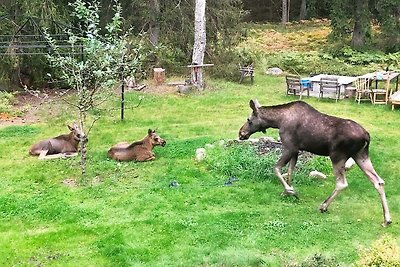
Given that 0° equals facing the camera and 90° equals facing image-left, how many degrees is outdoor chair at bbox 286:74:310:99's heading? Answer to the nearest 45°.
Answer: approximately 225°

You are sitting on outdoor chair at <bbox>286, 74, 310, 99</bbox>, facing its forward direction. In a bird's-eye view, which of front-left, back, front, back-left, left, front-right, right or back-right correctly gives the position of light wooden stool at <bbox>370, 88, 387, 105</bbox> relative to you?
front-right

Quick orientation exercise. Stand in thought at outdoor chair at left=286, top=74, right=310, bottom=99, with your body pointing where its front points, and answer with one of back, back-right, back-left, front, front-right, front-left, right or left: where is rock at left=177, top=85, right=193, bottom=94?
back-left

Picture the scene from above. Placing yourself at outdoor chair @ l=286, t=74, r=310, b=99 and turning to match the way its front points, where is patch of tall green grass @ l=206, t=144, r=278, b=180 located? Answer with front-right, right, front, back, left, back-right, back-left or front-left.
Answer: back-right

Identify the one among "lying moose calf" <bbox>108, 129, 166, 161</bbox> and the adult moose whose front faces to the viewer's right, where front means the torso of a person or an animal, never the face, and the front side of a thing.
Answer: the lying moose calf

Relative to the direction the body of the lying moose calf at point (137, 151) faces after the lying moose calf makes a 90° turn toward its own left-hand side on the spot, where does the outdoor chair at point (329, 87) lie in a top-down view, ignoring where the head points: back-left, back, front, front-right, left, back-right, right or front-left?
front-right

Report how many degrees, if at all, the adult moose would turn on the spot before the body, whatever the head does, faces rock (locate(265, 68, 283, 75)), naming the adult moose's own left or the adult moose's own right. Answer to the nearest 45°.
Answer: approximately 90° to the adult moose's own right

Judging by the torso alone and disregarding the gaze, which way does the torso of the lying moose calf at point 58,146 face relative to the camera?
to the viewer's right

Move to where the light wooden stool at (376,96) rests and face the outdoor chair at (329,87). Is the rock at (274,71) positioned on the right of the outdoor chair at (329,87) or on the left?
right

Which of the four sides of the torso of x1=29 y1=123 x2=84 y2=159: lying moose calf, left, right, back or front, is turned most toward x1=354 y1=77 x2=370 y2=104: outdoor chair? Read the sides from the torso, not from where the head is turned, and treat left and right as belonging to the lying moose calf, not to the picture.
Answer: front

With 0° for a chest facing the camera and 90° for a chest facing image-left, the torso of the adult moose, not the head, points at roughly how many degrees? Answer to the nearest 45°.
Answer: approximately 90°

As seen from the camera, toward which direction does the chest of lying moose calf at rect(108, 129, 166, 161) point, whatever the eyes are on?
to the viewer's right

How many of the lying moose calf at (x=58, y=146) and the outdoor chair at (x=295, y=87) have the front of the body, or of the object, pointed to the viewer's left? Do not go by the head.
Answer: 0

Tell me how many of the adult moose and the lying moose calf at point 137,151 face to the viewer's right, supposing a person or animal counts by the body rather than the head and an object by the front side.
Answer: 1

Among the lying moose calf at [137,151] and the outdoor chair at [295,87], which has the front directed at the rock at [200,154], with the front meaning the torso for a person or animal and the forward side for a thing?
the lying moose calf

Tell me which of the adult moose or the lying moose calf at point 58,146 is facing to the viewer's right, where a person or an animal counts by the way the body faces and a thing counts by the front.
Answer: the lying moose calf

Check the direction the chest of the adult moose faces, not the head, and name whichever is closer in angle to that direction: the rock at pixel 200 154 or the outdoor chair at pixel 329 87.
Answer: the rock

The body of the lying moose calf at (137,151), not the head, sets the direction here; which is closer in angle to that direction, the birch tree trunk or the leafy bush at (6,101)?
the birch tree trunk
